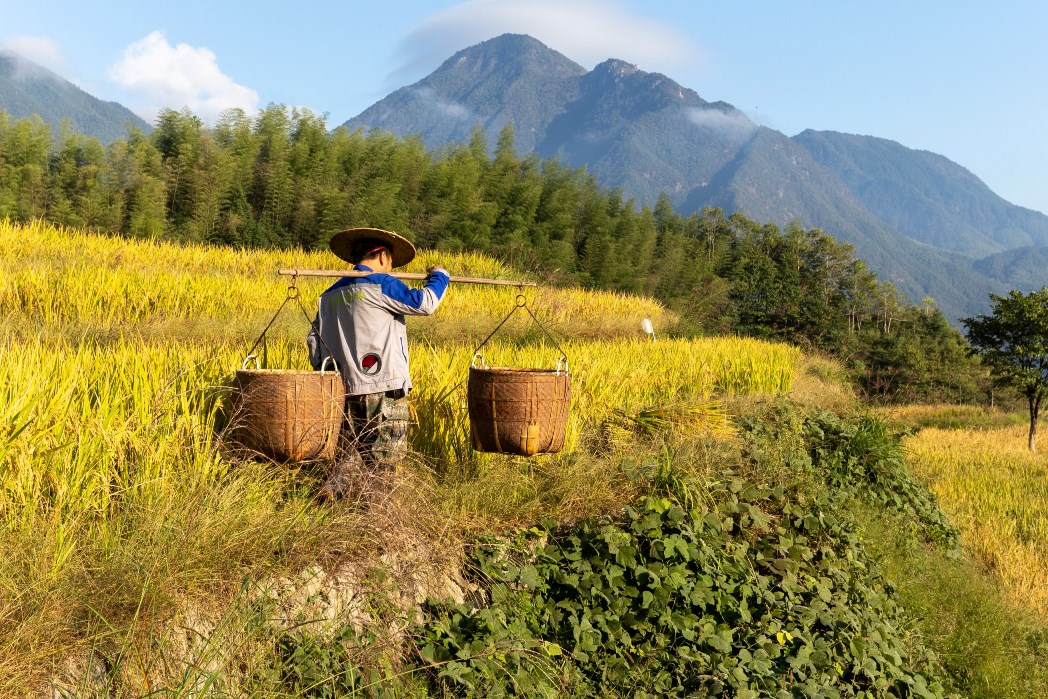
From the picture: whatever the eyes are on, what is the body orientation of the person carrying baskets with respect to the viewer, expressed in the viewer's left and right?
facing away from the viewer and to the right of the viewer

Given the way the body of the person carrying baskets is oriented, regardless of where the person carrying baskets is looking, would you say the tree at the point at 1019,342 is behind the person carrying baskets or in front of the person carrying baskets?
in front
